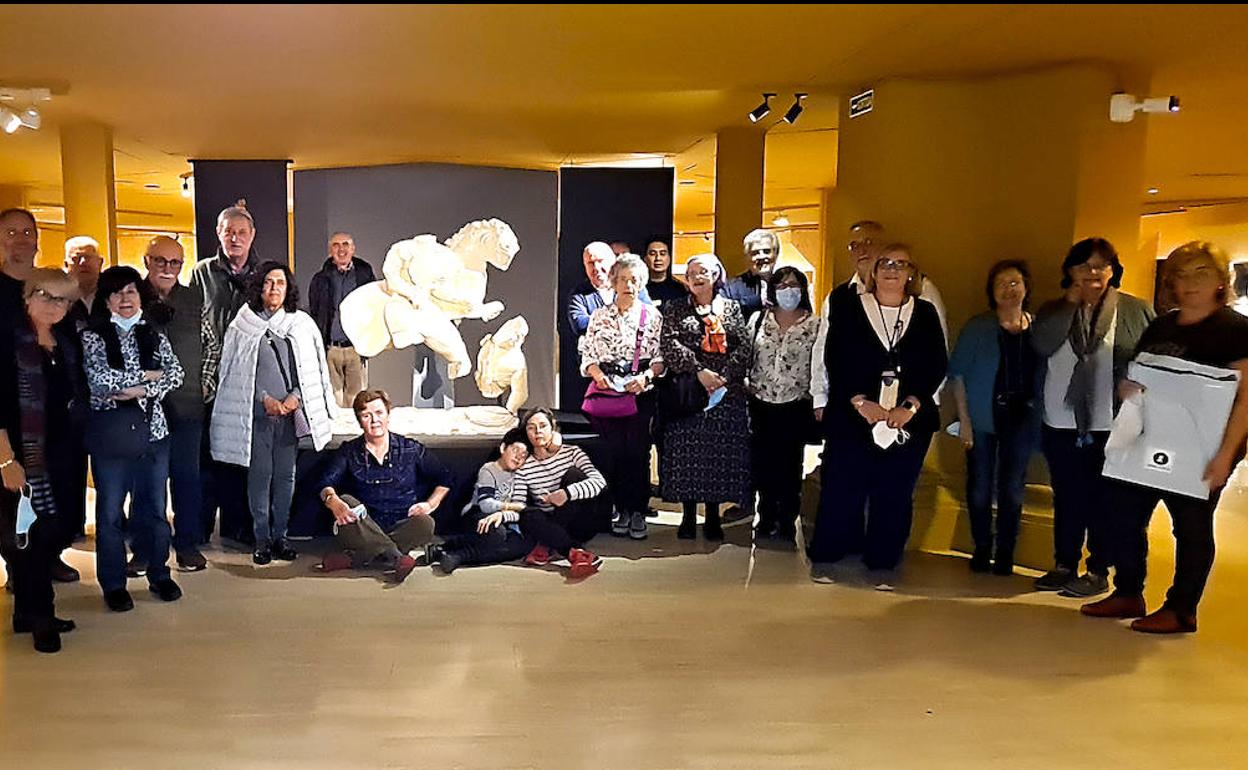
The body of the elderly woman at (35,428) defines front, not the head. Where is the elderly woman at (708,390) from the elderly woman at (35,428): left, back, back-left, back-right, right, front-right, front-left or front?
front-left

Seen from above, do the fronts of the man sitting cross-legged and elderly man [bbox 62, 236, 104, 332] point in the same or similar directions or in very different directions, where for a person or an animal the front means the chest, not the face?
same or similar directions

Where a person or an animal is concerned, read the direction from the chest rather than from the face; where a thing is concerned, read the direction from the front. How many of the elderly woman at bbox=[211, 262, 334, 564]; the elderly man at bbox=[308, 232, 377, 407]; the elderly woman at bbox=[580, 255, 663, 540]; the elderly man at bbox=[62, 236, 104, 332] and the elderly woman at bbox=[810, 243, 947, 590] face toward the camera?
5

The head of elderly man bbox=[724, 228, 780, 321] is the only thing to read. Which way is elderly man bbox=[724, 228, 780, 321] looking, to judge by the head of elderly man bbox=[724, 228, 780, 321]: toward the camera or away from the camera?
toward the camera

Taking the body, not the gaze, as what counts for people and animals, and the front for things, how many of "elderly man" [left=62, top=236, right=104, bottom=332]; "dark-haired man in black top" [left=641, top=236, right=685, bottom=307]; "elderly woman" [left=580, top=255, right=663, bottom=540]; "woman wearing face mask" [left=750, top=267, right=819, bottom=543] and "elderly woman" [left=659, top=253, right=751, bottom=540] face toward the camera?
5

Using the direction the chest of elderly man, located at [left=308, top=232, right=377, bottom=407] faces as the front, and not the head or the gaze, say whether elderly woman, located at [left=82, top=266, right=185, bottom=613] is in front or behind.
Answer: in front

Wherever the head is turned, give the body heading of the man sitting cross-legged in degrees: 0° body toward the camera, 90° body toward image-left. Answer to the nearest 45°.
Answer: approximately 0°

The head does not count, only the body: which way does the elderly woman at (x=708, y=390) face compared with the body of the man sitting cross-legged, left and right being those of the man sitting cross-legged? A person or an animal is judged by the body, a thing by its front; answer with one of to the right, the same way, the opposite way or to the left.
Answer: the same way

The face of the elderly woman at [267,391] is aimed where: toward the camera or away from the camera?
toward the camera

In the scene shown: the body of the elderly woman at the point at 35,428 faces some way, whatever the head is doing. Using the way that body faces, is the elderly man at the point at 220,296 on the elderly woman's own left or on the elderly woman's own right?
on the elderly woman's own left

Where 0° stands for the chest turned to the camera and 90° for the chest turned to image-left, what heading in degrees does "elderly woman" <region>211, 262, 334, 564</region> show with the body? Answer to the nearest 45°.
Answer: approximately 0°

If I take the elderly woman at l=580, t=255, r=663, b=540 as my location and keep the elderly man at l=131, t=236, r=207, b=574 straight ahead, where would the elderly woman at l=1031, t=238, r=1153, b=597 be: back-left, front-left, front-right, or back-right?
back-left

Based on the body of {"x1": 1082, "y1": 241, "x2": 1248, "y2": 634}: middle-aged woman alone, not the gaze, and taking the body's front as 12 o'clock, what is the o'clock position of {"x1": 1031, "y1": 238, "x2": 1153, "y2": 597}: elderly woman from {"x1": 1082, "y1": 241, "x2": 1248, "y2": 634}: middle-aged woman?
{"x1": 1031, "y1": 238, "x2": 1153, "y2": 597}: elderly woman is roughly at 3 o'clock from {"x1": 1082, "y1": 241, "x2": 1248, "y2": 634}: middle-aged woman.

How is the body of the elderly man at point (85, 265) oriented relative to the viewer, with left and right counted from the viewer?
facing the viewer

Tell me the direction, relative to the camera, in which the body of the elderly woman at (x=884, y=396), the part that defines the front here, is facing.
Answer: toward the camera
